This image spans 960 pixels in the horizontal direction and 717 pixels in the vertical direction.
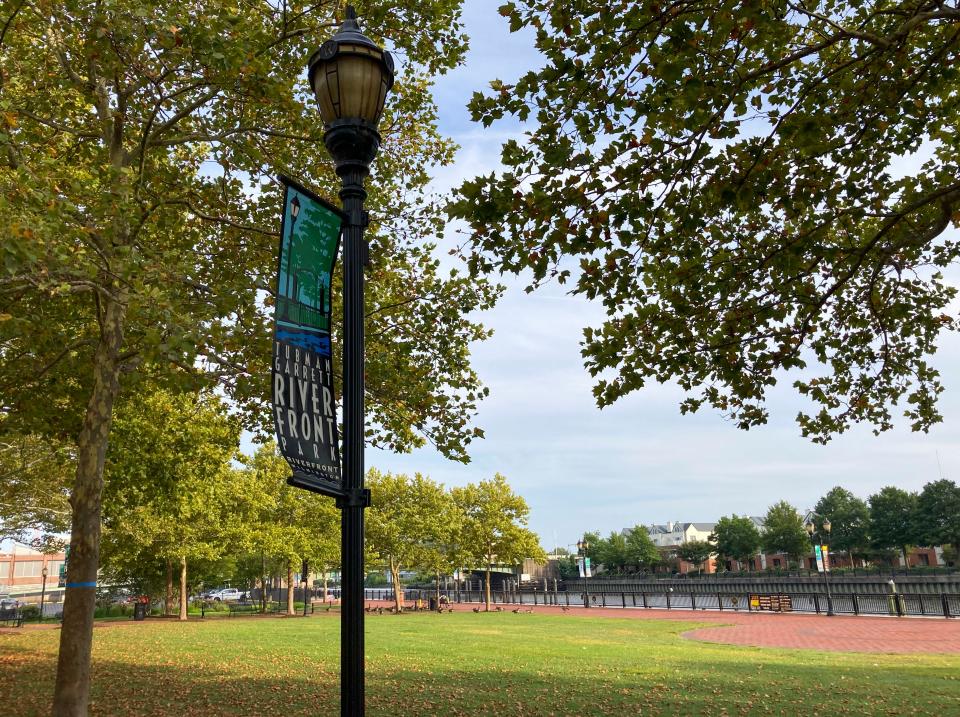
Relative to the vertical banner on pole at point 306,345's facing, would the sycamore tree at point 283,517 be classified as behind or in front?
behind

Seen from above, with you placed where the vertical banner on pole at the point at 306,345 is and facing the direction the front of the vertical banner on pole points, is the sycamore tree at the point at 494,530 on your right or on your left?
on your left

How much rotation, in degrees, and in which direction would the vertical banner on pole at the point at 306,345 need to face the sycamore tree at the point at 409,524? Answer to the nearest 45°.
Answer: approximately 135° to its left

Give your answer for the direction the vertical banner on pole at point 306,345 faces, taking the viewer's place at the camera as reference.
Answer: facing the viewer and to the right of the viewer

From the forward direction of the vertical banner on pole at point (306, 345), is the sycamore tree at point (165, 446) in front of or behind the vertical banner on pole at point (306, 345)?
behind
